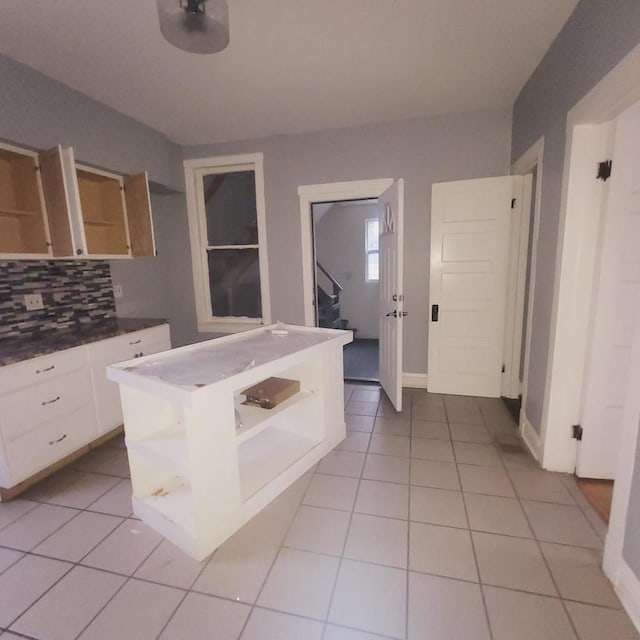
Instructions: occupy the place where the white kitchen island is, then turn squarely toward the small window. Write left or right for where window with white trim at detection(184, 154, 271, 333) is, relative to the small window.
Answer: left

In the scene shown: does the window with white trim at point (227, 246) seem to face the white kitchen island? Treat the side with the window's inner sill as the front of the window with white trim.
yes

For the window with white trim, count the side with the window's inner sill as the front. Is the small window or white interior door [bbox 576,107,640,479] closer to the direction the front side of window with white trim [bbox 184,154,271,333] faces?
the white interior door

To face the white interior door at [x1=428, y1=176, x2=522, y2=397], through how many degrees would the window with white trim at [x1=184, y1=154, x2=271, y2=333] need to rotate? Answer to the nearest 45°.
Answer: approximately 45° to its left

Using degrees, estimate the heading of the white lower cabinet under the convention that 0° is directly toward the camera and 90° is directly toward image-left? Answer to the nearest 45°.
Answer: approximately 315°

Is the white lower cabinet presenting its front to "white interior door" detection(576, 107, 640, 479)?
yes

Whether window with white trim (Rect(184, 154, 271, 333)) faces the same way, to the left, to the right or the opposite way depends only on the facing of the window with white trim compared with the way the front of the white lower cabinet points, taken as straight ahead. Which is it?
to the right
